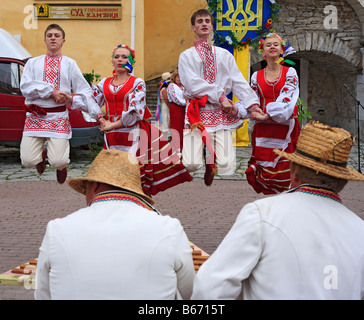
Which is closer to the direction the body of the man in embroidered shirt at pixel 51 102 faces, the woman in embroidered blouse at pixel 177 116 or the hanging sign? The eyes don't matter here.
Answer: the woman in embroidered blouse

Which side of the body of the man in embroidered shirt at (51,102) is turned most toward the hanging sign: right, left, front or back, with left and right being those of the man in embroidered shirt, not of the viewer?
back

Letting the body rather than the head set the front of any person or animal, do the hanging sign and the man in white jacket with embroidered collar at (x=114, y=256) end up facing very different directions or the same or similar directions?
very different directions

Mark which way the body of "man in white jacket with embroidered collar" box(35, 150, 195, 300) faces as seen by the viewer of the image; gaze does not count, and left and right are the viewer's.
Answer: facing away from the viewer

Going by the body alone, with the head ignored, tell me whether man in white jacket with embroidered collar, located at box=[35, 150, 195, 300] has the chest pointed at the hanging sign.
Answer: yes
